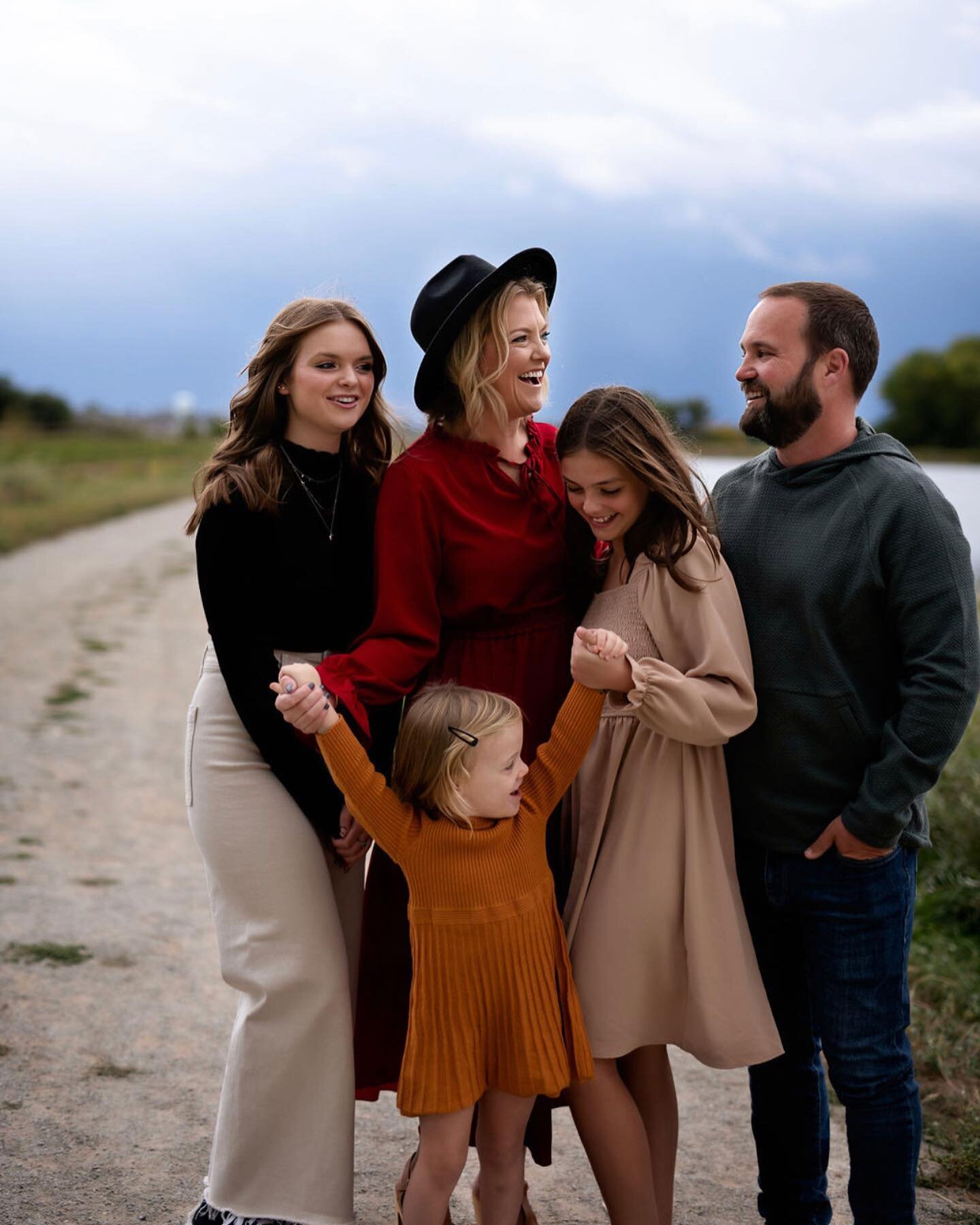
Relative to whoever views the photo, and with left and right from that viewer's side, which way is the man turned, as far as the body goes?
facing the viewer and to the left of the viewer

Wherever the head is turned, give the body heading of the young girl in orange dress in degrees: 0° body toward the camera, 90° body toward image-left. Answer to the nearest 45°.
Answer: approximately 0°

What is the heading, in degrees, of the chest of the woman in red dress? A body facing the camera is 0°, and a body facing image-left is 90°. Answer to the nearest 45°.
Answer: approximately 315°

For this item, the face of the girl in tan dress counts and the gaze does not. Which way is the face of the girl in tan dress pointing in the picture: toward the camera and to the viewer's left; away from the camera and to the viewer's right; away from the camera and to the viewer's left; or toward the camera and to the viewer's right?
toward the camera and to the viewer's left

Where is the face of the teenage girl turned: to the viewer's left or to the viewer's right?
to the viewer's right

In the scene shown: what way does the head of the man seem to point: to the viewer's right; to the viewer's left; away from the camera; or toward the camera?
to the viewer's left

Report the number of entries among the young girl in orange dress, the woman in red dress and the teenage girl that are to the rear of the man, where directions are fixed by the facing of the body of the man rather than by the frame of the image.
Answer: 0

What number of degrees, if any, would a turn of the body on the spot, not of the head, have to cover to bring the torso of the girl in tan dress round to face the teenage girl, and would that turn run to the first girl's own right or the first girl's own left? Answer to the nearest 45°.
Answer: approximately 45° to the first girl's own right

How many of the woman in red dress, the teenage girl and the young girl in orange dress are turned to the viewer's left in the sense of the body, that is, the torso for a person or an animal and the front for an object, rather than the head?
0

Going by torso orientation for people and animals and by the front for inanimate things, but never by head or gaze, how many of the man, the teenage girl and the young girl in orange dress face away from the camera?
0

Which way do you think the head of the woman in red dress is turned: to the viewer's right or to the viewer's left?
to the viewer's right

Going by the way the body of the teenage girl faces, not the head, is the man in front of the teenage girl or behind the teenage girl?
in front

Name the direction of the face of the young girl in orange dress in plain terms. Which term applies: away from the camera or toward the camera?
toward the camera

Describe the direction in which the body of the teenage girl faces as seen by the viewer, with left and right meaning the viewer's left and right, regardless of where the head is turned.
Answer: facing the viewer and to the right of the viewer
